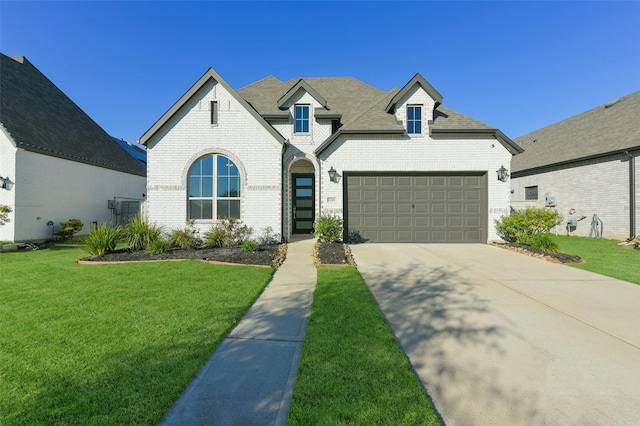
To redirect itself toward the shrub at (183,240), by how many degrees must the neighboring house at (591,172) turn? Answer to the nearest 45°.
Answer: approximately 90° to its right

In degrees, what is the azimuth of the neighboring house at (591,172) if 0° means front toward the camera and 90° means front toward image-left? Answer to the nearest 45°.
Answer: approximately 315°

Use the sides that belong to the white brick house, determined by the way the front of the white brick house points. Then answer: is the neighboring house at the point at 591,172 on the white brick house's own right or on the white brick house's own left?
on the white brick house's own left

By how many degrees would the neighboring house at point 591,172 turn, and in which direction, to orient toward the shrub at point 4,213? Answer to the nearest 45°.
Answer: approximately 90° to its right

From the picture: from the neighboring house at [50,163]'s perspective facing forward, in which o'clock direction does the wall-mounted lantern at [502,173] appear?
The wall-mounted lantern is roughly at 9 o'clock from the neighboring house.

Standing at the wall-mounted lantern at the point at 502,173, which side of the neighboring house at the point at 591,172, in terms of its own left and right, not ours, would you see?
right

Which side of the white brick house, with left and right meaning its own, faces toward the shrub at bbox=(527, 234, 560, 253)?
left

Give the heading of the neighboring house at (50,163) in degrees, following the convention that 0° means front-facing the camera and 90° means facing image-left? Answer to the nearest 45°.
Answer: approximately 45°
